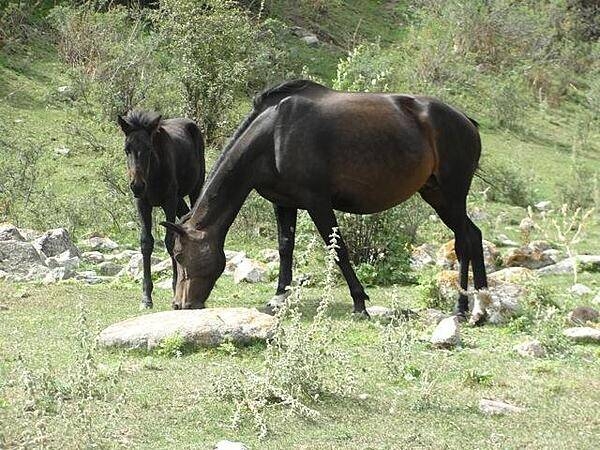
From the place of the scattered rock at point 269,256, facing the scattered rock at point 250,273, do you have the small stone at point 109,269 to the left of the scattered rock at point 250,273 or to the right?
right

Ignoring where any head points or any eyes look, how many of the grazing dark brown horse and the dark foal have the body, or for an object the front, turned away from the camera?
0

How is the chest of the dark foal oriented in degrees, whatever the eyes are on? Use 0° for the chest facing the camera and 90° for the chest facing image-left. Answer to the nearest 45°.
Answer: approximately 45°

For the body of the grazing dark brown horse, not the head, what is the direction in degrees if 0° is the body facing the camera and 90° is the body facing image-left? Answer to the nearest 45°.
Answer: approximately 90°

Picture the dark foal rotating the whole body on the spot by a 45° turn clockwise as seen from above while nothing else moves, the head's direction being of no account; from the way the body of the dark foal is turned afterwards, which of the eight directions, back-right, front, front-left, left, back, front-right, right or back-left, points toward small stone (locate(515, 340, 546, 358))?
back-left

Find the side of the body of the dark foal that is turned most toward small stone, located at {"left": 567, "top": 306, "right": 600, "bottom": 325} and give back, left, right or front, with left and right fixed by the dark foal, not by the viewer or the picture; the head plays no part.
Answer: left

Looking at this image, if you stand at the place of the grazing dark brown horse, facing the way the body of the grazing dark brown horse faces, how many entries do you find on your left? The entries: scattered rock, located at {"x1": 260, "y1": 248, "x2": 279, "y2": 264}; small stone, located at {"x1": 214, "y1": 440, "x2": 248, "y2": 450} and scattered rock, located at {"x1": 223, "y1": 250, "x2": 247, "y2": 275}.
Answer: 1

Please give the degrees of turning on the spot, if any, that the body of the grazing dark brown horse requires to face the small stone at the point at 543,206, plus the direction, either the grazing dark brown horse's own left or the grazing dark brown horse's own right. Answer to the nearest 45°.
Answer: approximately 135° to the grazing dark brown horse's own right

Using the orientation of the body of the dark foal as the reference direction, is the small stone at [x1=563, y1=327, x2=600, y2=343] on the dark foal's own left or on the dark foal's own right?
on the dark foal's own left

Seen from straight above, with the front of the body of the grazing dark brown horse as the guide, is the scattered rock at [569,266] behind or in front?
behind

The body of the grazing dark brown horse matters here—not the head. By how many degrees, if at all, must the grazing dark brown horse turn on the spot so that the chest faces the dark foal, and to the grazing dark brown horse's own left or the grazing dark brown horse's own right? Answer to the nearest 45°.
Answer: approximately 45° to the grazing dark brown horse's own right

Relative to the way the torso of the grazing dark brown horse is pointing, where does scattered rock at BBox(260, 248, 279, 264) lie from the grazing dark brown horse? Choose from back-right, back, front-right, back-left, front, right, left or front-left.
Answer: right

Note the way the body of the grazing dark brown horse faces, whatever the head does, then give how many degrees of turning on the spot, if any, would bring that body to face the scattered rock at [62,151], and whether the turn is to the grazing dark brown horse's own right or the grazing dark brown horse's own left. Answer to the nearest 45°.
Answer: approximately 45° to the grazing dark brown horse's own right

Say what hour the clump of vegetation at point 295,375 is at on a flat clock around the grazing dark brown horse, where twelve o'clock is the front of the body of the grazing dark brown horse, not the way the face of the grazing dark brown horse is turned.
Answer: The clump of vegetation is roughly at 9 o'clock from the grazing dark brown horse.

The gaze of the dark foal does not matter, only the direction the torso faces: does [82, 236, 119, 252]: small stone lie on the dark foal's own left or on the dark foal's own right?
on the dark foal's own right

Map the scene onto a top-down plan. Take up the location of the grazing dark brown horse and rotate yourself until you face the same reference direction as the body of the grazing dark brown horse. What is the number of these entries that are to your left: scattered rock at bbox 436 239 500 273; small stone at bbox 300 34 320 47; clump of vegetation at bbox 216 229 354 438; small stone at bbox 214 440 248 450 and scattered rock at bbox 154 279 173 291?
2
